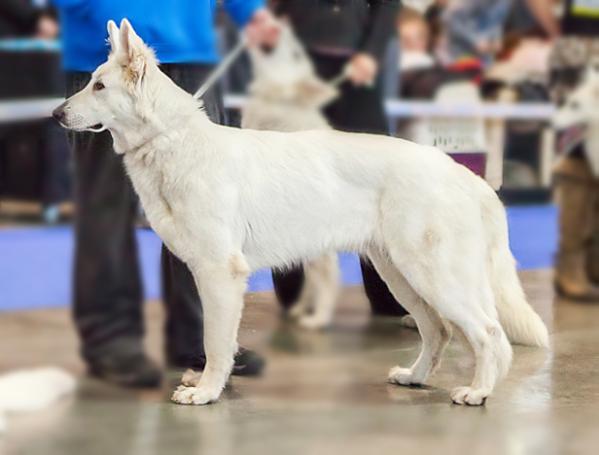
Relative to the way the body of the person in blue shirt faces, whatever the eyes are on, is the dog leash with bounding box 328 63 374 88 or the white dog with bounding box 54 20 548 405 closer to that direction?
the white dog

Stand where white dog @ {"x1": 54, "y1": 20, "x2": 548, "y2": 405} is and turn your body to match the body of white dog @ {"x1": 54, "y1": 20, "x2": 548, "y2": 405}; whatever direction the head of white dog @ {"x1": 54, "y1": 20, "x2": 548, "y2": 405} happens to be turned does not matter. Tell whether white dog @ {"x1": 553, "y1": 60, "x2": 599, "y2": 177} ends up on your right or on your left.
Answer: on your right

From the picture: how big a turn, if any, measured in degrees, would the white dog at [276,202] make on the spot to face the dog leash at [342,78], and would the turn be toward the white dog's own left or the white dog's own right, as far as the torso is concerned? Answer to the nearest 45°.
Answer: approximately 90° to the white dog's own right

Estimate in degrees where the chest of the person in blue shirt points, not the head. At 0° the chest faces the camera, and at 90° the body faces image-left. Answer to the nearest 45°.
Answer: approximately 315°

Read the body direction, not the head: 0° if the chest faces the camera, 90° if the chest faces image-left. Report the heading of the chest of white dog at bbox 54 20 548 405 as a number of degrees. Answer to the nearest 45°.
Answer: approximately 90°

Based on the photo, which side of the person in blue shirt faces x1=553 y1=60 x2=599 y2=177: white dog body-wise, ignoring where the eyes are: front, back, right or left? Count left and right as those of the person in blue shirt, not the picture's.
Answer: left

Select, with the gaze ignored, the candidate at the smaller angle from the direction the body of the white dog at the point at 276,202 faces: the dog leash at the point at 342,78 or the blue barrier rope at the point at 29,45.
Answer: the blue barrier rope

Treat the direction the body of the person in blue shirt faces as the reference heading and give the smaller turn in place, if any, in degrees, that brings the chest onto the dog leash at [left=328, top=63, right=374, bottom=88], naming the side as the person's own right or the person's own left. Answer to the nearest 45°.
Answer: approximately 90° to the person's own left
